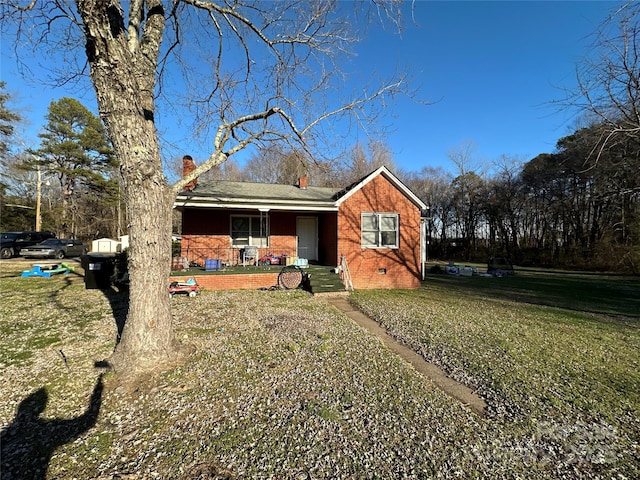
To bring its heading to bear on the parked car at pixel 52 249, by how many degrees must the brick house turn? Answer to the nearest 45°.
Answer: approximately 135° to its right

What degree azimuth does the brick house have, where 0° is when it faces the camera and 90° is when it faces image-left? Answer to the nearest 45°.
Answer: approximately 0°

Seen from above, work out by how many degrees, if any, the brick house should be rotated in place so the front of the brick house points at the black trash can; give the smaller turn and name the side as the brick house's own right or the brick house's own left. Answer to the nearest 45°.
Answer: approximately 90° to the brick house's own right

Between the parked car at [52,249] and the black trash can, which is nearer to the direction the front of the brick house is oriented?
the black trash can

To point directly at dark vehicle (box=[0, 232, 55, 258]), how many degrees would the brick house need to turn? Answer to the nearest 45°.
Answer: approximately 135° to its right
